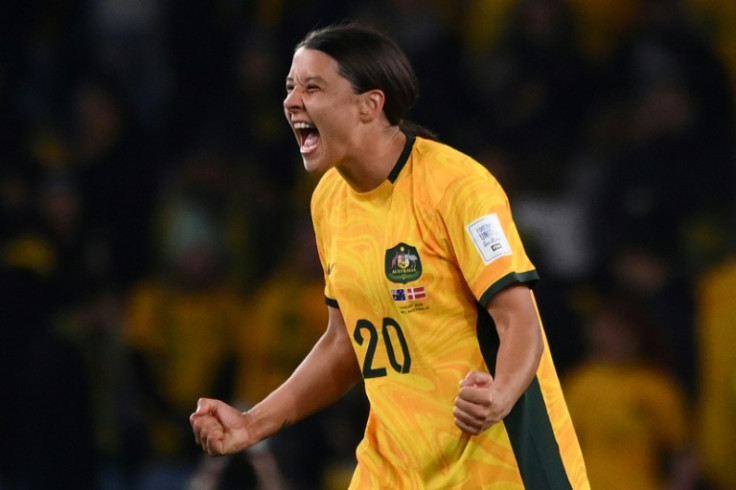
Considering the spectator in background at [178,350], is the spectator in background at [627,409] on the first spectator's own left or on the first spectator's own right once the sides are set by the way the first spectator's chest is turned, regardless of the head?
on the first spectator's own left

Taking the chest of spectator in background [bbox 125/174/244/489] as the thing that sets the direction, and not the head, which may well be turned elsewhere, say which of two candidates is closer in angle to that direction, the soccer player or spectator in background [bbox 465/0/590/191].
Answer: the soccer player

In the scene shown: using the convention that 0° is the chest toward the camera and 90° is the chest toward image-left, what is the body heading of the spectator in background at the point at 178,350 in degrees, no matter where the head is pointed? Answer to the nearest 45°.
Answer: approximately 0°

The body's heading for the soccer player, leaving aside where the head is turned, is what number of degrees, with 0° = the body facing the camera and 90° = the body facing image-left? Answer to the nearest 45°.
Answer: approximately 45°

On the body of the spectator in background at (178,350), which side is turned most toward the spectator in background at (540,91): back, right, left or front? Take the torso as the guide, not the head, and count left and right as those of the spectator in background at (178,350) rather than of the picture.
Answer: left

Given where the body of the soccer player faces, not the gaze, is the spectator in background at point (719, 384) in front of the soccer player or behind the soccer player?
behind

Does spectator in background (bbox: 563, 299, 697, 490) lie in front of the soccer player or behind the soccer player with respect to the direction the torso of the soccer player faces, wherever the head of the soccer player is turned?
behind

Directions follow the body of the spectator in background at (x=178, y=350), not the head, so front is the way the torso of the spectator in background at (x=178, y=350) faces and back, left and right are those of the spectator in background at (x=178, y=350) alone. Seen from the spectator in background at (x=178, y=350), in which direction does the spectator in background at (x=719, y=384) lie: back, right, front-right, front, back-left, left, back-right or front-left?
front-left

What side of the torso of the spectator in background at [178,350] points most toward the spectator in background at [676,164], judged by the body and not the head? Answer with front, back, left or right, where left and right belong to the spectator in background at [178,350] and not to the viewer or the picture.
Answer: left

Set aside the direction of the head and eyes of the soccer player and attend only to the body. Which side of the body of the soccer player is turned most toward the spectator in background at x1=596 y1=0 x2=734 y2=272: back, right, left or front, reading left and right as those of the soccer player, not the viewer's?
back

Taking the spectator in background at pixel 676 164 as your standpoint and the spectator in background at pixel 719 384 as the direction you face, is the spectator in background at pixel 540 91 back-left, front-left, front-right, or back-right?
back-right
